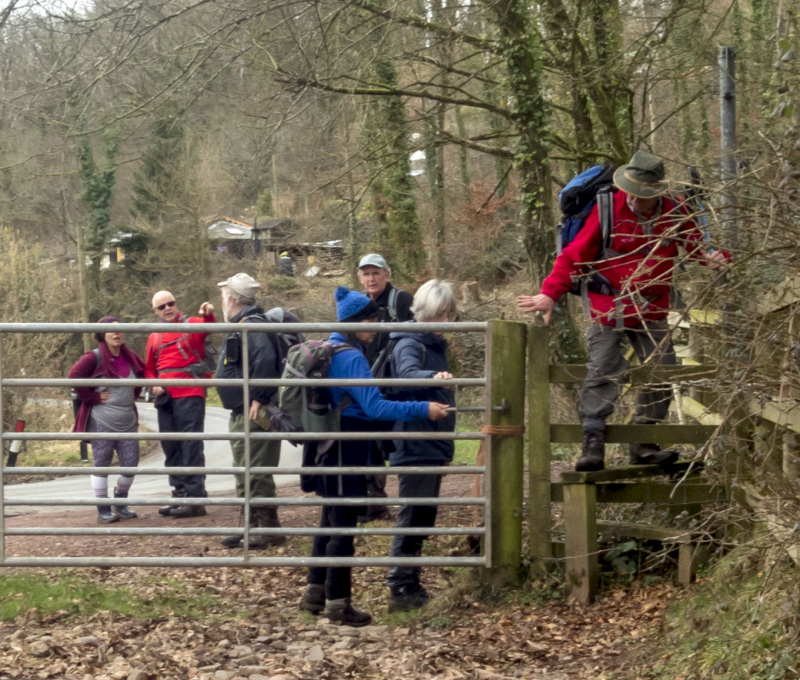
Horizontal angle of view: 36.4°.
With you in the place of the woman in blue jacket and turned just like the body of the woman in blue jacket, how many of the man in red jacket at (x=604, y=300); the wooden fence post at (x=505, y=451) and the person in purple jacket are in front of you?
2

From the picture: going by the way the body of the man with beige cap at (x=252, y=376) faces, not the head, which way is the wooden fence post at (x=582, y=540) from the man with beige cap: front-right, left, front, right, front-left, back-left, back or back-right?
back-left

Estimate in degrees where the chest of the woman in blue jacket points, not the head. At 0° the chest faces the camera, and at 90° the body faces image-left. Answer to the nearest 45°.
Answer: approximately 270°

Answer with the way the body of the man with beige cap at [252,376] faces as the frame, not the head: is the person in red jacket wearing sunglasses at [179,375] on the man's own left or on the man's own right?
on the man's own right

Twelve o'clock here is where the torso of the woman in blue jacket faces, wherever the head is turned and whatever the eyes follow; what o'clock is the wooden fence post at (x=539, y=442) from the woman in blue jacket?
The wooden fence post is roughly at 12 o'clock from the woman in blue jacket.

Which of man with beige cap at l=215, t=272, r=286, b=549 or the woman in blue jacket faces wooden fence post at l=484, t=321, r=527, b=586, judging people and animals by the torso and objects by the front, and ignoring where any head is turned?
the woman in blue jacket

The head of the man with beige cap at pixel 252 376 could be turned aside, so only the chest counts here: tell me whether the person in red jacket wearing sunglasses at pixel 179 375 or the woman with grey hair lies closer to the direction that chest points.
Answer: the person in red jacket wearing sunglasses

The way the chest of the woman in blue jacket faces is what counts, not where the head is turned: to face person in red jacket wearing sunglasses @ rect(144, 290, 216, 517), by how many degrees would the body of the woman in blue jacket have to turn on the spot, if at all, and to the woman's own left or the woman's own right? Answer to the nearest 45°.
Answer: approximately 135° to the woman's own left

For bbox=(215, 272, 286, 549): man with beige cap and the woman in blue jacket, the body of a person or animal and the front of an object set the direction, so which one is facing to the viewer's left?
the man with beige cap

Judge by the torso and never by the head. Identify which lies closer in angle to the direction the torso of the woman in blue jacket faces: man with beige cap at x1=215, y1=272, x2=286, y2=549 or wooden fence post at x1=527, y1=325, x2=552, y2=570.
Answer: the wooden fence post

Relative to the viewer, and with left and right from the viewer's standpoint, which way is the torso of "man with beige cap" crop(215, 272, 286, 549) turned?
facing to the left of the viewer
